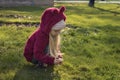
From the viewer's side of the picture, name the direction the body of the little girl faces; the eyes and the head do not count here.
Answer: to the viewer's right
